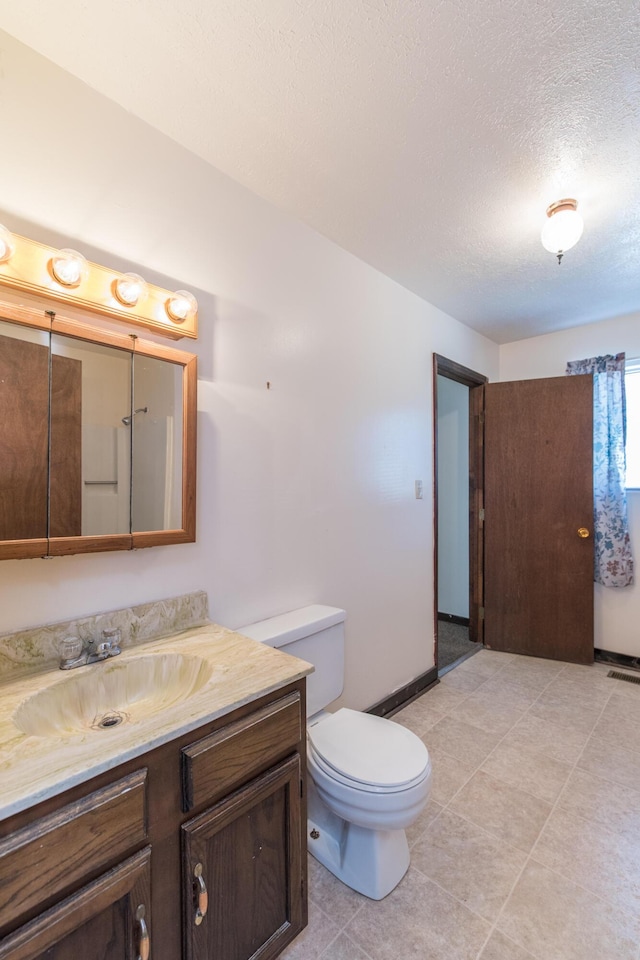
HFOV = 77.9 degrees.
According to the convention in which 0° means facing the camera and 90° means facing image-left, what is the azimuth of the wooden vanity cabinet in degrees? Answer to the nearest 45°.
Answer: approximately 315°

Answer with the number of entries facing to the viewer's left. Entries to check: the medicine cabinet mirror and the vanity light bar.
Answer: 0

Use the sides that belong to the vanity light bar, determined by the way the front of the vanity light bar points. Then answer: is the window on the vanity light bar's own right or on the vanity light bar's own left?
on the vanity light bar's own left

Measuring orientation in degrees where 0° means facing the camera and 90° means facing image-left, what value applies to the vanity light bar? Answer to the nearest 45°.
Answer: approximately 315°

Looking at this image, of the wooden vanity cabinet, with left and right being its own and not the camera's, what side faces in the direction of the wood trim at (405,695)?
left

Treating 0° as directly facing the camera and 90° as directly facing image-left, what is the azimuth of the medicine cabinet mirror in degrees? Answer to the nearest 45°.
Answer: approximately 315°

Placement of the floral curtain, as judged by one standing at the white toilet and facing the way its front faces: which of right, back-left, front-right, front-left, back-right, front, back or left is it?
left
